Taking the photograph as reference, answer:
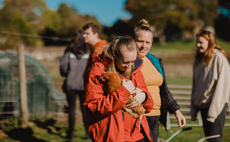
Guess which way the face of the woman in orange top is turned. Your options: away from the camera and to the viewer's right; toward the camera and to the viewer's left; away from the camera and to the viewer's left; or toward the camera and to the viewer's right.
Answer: toward the camera and to the viewer's left

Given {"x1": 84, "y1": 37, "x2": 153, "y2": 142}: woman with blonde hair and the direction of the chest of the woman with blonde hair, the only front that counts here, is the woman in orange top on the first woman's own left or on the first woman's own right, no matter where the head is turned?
on the first woman's own left

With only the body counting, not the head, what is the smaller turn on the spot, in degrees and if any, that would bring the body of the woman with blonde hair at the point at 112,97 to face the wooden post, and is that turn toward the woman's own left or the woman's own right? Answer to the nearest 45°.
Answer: approximately 180°

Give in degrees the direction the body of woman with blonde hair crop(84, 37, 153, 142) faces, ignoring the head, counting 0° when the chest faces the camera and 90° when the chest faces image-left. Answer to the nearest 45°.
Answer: approximately 315°
